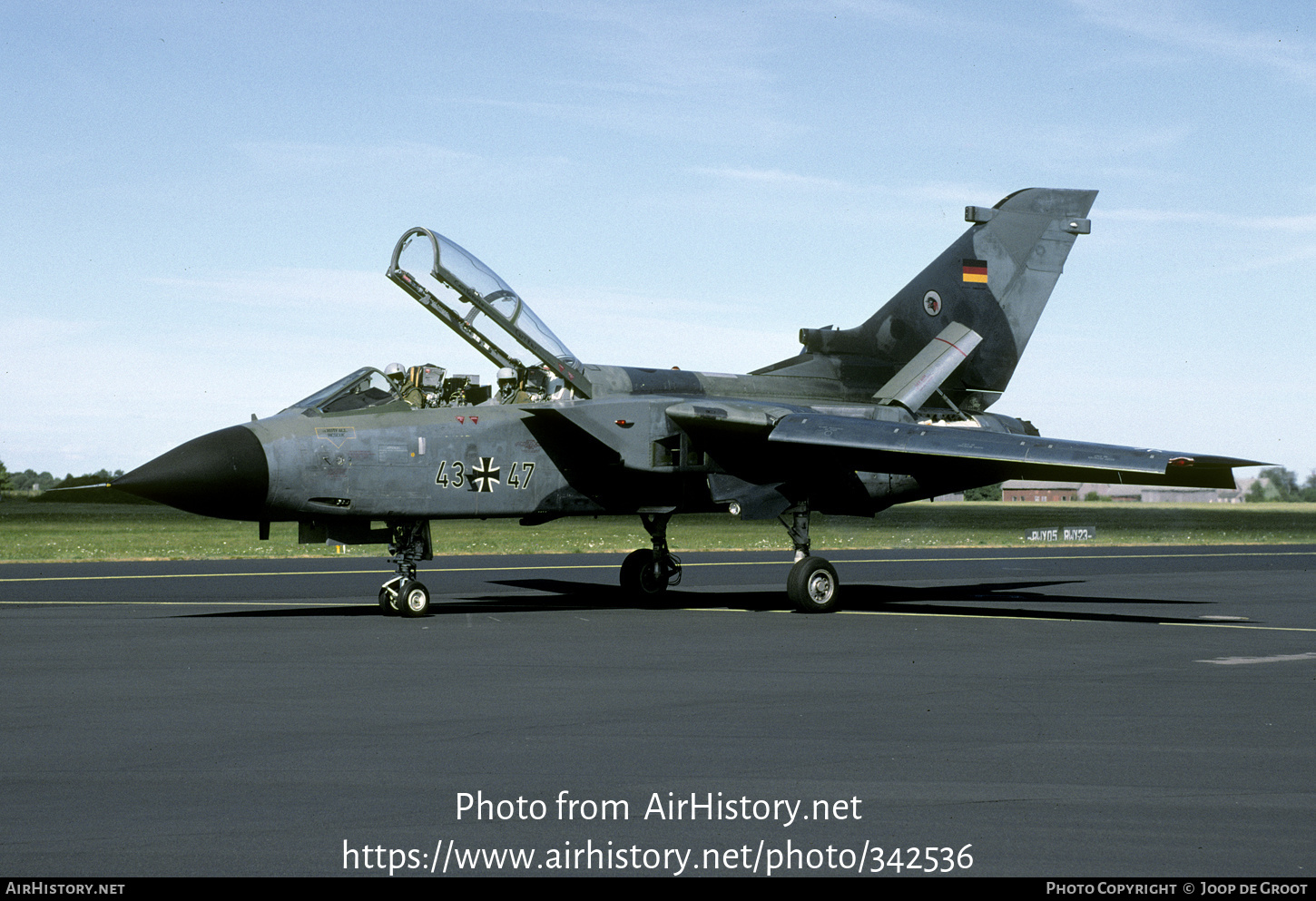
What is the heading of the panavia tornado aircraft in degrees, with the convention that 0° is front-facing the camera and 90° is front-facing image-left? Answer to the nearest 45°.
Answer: approximately 45°
